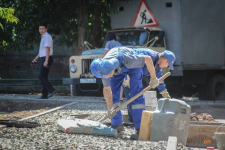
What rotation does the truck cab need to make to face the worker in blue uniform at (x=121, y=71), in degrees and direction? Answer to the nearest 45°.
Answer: approximately 45° to its left

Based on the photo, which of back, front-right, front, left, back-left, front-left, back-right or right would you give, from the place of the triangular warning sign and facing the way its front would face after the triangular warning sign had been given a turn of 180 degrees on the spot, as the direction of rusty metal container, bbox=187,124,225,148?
back

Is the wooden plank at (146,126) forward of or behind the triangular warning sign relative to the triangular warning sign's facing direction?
forward

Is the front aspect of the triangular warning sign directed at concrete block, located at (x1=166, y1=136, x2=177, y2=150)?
yes

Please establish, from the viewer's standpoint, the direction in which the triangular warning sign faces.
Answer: facing the viewer

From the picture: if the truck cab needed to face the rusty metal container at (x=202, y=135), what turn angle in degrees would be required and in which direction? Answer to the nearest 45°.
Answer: approximately 45° to its left

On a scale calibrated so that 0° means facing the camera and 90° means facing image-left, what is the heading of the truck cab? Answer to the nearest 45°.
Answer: approximately 45°
